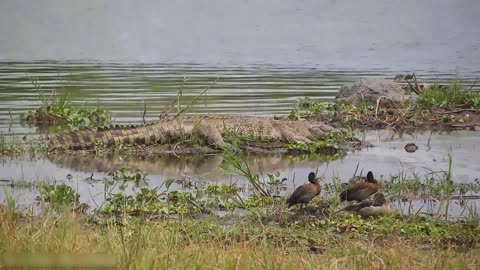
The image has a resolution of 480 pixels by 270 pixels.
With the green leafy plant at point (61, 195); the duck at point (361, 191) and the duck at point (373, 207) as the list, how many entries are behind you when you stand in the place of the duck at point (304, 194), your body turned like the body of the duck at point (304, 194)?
1

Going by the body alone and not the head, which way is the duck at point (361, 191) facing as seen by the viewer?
to the viewer's right

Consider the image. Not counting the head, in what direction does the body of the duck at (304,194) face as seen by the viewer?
to the viewer's right

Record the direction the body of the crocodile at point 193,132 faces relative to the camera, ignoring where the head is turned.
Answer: to the viewer's right

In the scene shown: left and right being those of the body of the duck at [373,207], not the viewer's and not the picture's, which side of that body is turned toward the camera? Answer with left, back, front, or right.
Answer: right
